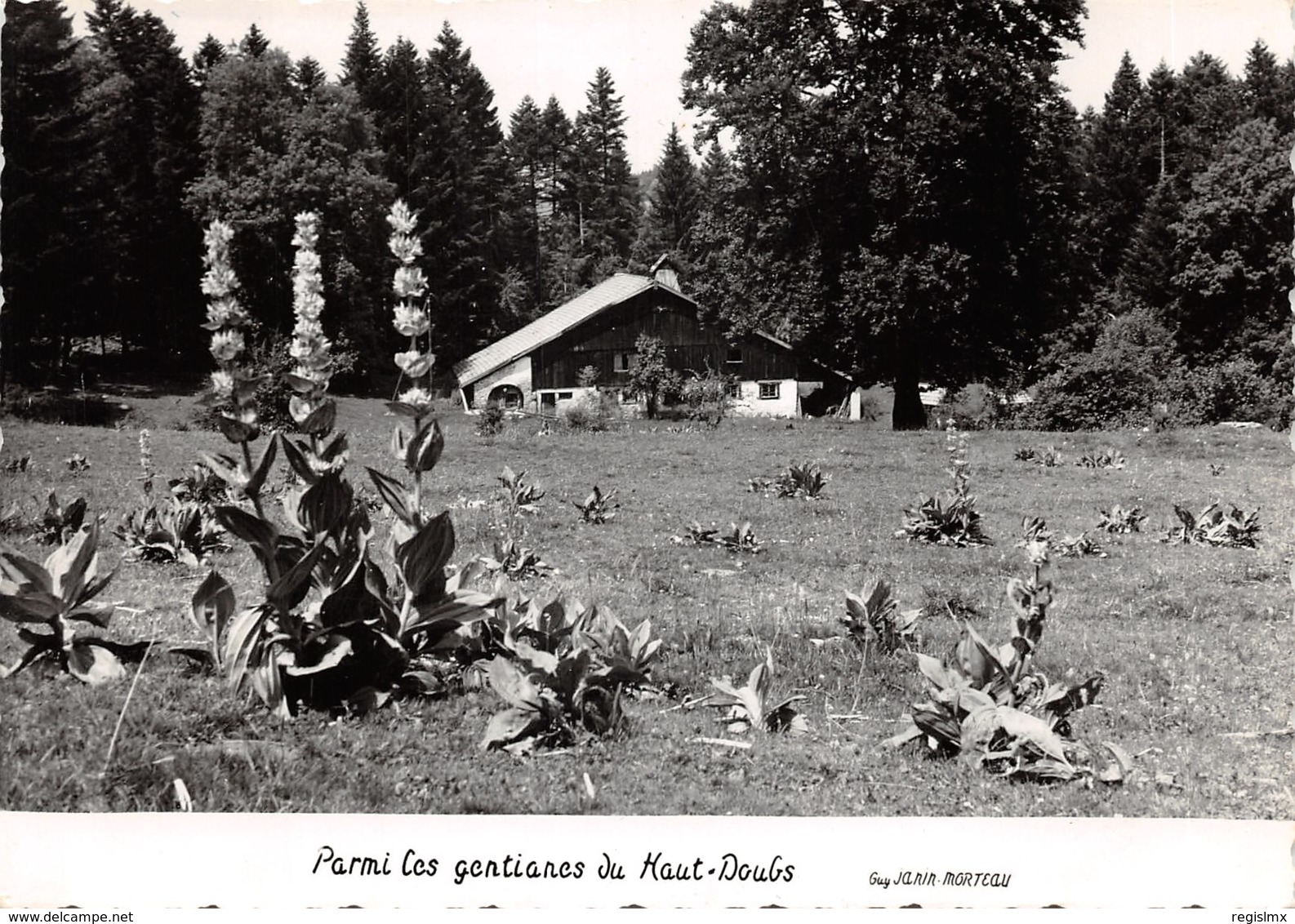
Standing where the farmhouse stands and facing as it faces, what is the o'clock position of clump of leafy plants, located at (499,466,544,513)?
The clump of leafy plants is roughly at 12 o'clock from the farmhouse.

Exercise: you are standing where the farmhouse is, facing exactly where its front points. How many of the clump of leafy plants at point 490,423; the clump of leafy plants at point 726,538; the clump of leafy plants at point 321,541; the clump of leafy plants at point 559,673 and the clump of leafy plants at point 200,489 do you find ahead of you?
5

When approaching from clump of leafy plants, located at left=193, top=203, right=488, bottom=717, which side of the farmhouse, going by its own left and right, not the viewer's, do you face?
front

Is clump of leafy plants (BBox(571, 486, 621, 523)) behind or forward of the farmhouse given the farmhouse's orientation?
forward

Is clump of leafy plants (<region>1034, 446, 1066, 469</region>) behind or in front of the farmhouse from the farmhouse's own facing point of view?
in front

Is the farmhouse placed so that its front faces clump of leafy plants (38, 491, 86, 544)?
yes

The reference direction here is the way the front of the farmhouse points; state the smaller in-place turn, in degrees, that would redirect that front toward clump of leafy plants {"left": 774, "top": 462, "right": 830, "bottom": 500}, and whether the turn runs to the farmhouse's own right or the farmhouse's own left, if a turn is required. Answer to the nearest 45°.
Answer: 0° — it already faces it

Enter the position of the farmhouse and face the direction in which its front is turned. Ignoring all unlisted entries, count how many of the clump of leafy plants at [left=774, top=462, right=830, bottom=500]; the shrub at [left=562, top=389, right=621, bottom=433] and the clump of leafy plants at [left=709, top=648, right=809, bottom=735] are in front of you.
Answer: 3

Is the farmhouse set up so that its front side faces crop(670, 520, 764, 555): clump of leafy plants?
yes

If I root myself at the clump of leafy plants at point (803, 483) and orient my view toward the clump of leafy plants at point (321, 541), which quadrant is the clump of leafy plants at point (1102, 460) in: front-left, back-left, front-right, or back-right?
back-left

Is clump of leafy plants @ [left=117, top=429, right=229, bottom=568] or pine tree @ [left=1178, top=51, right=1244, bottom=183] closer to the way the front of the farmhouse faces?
the clump of leafy plants

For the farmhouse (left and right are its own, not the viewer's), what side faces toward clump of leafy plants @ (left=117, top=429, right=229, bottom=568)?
front

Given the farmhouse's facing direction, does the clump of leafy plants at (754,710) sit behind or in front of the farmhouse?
in front

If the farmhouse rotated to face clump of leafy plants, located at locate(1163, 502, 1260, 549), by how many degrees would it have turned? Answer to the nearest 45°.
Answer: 0° — it already faces it
